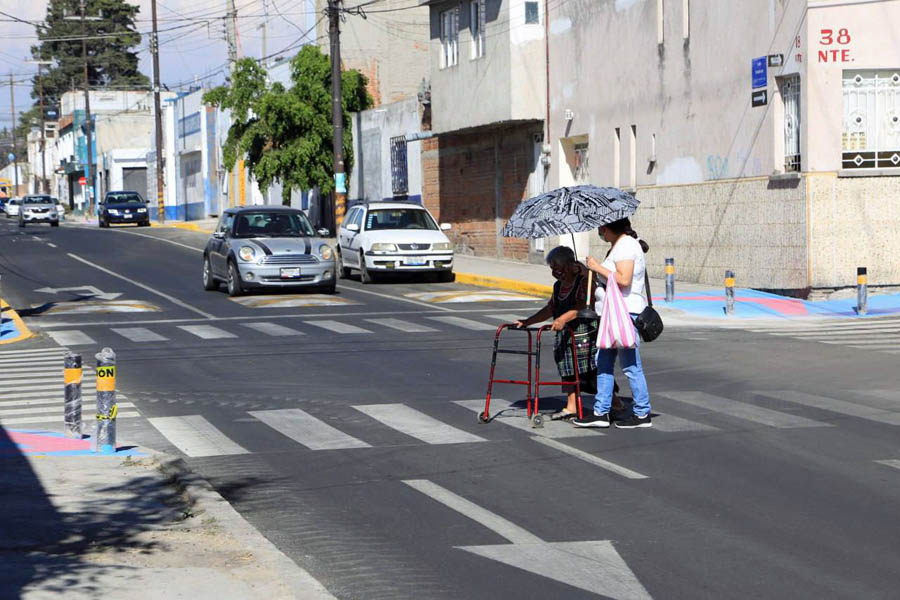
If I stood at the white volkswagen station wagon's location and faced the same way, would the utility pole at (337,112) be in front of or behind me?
behind

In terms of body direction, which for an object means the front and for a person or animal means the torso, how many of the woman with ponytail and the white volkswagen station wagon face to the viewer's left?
1

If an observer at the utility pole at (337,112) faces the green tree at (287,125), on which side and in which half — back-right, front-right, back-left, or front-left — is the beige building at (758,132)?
back-right

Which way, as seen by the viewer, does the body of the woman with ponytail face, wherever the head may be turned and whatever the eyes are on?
to the viewer's left

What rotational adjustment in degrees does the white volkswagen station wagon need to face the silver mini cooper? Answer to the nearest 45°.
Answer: approximately 90° to its right

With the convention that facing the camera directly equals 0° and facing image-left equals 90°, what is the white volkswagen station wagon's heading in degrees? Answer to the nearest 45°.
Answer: approximately 315°
